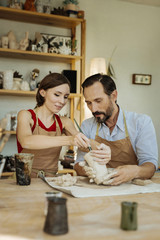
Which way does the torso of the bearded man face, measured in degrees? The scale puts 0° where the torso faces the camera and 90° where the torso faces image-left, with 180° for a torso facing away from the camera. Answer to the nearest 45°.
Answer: approximately 45°

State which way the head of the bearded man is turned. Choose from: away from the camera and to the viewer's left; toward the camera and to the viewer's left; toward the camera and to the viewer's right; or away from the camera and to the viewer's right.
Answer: toward the camera and to the viewer's left

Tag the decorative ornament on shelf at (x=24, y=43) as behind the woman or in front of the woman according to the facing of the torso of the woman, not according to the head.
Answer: behind

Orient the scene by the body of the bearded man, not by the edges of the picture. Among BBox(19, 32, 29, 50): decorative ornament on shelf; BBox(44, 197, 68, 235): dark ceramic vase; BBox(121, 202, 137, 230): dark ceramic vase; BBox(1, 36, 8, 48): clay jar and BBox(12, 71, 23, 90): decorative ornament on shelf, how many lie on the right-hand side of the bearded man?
3

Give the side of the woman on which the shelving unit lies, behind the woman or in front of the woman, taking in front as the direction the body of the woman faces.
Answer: behind

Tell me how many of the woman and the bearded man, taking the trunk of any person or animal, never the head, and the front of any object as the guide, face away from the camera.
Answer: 0

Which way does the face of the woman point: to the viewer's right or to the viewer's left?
to the viewer's right

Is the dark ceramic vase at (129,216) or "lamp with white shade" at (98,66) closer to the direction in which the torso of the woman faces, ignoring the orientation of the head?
the dark ceramic vase

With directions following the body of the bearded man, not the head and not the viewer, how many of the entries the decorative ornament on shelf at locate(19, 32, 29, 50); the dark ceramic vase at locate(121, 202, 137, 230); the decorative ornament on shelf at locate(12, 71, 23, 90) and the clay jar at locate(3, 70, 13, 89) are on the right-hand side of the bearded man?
3

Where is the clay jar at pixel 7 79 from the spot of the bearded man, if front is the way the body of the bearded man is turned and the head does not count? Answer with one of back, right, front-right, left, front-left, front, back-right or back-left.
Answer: right

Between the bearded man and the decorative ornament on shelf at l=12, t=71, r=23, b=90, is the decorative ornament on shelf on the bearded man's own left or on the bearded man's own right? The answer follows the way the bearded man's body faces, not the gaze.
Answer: on the bearded man's own right

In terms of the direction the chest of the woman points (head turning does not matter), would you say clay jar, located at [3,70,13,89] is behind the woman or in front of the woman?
behind

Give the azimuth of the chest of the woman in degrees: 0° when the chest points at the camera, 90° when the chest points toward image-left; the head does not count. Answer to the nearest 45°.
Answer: approximately 315°
